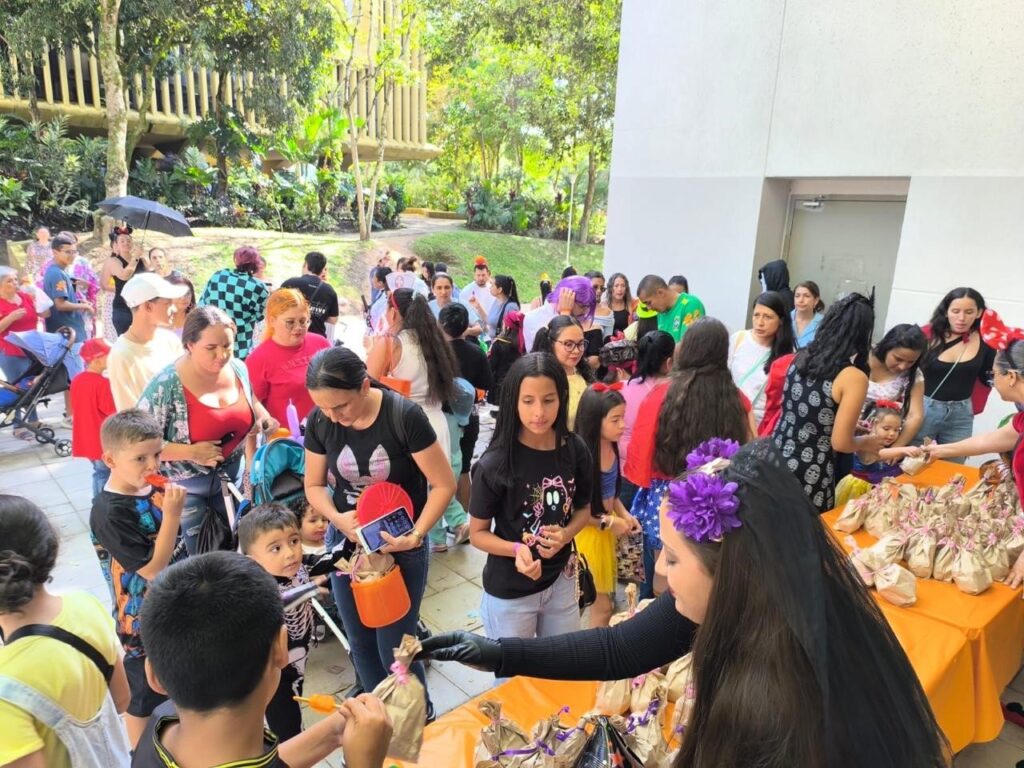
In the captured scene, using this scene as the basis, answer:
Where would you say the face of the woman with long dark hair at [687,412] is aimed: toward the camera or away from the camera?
away from the camera

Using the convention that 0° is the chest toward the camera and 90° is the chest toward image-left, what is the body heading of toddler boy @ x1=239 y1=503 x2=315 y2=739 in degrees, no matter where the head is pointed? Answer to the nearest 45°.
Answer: approximately 315°

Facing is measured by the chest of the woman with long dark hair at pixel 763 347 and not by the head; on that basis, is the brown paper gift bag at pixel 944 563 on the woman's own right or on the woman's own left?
on the woman's own left

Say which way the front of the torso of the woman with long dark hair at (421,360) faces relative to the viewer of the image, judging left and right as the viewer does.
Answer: facing away from the viewer and to the left of the viewer

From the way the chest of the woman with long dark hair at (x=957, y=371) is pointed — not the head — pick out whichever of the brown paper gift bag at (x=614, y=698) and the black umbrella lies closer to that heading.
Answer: the brown paper gift bag

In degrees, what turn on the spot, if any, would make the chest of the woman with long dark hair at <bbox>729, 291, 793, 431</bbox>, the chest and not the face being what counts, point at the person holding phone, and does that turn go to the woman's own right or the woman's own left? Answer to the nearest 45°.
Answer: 0° — they already face them

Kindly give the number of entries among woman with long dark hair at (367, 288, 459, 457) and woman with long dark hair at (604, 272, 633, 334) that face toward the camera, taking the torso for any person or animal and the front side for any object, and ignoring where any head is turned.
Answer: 1
